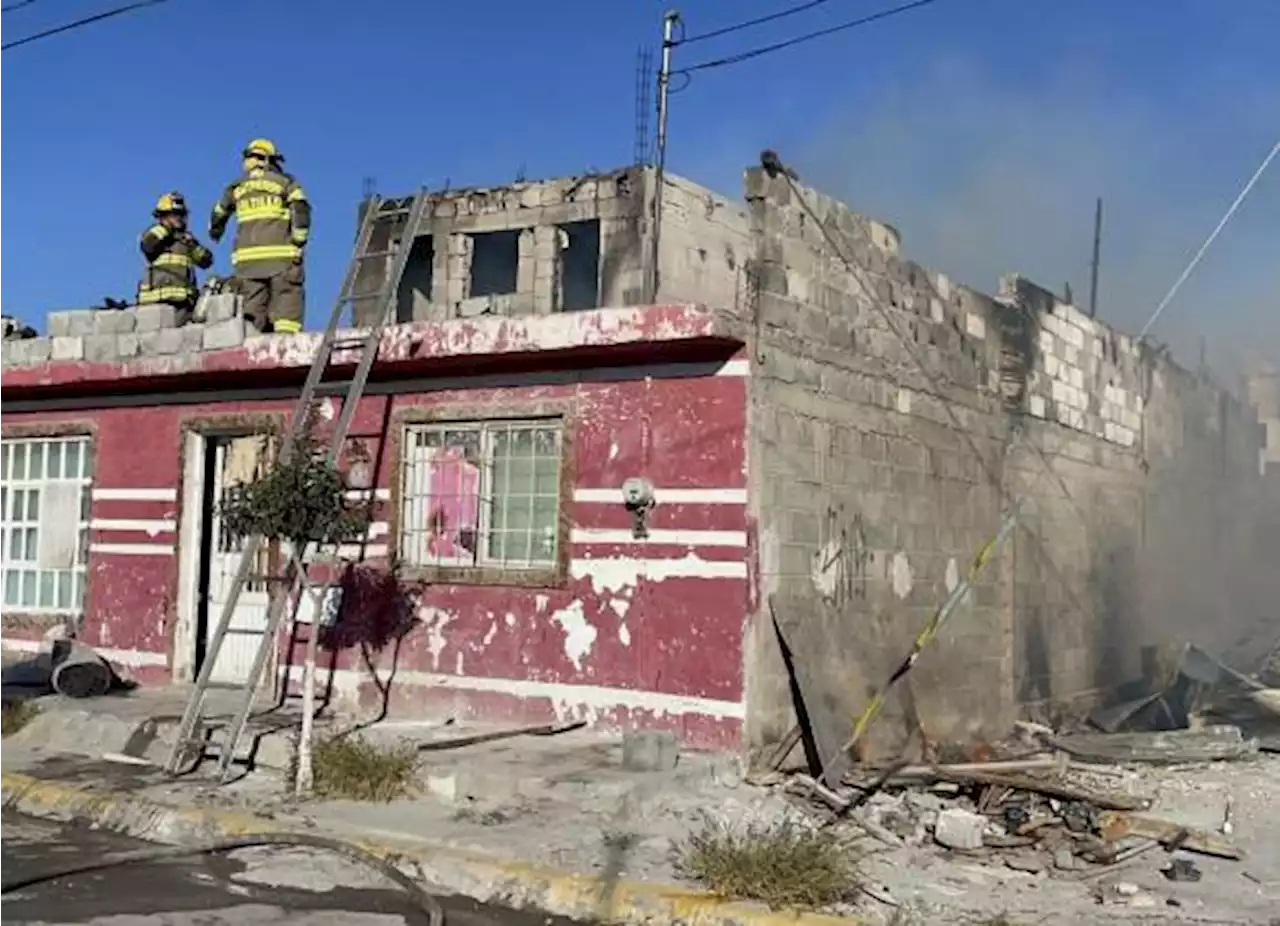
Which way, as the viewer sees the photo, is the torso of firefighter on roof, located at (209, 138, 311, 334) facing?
away from the camera

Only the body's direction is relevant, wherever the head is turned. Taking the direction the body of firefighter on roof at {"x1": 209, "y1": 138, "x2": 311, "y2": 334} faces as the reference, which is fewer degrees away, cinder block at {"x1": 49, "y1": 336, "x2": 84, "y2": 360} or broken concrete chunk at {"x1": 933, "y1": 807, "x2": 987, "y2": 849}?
the cinder block

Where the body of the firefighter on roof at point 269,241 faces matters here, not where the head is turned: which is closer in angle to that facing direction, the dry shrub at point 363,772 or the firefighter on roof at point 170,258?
the firefighter on roof

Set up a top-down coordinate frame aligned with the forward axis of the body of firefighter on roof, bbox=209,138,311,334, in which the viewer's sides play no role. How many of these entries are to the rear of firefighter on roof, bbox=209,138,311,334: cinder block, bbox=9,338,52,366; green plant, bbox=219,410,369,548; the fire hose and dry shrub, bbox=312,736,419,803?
3

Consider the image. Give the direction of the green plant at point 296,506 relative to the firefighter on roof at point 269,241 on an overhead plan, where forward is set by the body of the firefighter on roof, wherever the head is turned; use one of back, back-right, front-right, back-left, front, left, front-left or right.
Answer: back

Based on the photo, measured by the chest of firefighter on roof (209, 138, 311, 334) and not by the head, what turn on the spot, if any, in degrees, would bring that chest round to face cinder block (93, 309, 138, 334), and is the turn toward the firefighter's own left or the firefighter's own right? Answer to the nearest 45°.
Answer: approximately 45° to the firefighter's own left

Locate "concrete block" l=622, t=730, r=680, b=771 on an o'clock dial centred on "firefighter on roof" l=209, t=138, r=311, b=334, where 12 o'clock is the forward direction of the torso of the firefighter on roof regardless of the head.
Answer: The concrete block is roughly at 5 o'clock from the firefighter on roof.

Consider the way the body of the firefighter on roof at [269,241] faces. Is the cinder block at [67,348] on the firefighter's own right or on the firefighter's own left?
on the firefighter's own left

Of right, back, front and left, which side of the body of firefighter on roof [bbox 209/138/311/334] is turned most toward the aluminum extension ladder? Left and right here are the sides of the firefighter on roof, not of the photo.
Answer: back

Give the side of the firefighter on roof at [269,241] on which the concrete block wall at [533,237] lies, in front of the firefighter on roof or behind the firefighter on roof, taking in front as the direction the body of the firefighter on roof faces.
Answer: in front
